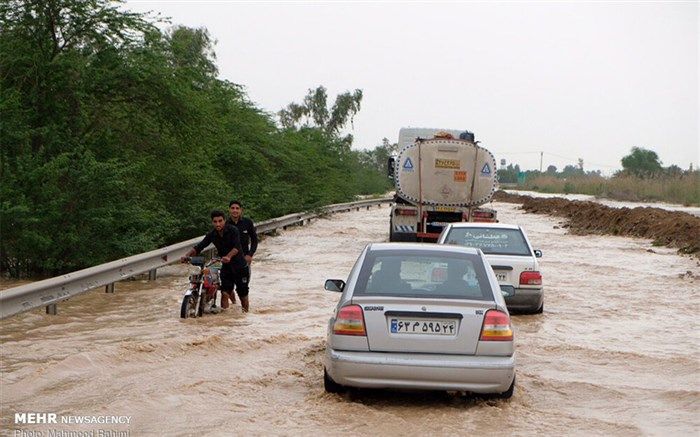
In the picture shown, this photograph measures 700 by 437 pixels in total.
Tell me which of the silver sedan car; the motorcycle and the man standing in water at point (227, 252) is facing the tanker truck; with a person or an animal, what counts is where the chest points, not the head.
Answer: the silver sedan car

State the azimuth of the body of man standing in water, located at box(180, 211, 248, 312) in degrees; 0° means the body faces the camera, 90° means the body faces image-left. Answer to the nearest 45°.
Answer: approximately 45°

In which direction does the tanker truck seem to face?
away from the camera

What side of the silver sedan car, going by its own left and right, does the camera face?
back

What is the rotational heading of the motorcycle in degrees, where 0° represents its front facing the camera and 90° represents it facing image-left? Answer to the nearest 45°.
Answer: approximately 45°

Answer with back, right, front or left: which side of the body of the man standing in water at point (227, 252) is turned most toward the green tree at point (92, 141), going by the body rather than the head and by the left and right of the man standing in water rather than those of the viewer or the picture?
right

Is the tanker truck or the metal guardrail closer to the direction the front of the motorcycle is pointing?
the metal guardrail

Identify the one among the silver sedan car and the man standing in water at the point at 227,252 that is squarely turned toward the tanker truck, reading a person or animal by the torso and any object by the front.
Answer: the silver sedan car

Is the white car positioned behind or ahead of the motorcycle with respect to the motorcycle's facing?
behind

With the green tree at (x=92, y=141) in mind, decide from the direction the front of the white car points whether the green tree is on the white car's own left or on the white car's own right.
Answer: on the white car's own left

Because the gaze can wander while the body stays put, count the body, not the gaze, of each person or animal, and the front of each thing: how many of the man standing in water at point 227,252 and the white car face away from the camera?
1

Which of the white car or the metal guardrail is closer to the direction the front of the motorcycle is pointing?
the metal guardrail
